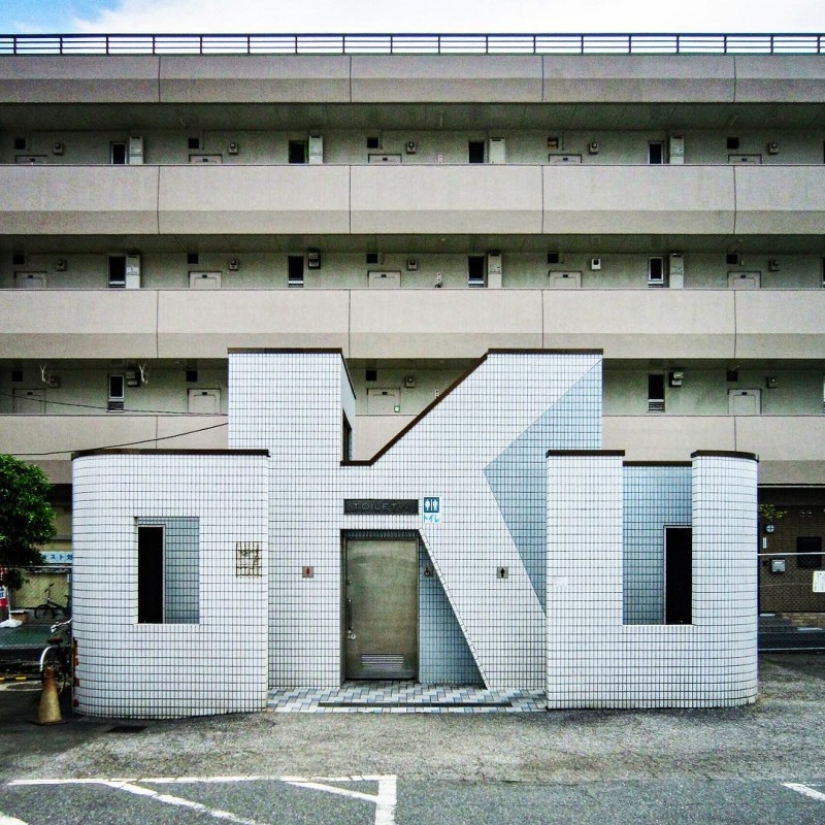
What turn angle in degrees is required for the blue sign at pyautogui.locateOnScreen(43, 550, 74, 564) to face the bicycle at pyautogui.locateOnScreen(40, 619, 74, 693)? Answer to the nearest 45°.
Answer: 0° — it already faces it

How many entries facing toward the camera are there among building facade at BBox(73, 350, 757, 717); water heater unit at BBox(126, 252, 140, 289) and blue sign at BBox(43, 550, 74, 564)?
3

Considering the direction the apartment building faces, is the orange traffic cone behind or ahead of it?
ahead

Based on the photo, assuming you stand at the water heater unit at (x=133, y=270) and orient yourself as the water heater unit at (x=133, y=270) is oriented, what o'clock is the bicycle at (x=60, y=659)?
The bicycle is roughly at 12 o'clock from the water heater unit.

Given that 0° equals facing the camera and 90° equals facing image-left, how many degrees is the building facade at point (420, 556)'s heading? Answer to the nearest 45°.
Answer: approximately 0°

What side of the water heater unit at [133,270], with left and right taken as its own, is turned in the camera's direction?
front

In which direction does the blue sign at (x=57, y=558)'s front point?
toward the camera
